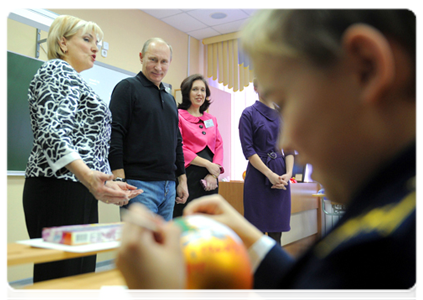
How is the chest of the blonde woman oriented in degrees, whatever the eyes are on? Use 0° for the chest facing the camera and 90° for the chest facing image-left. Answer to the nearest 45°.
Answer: approximately 270°

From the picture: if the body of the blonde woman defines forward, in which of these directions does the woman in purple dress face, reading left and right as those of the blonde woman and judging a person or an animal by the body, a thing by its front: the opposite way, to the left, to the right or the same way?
to the right

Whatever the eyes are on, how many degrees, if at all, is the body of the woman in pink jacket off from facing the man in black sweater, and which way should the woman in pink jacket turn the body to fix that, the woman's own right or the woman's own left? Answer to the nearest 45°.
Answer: approximately 45° to the woman's own right

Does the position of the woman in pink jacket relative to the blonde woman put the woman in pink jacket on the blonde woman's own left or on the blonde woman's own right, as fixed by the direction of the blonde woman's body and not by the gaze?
on the blonde woman's own left

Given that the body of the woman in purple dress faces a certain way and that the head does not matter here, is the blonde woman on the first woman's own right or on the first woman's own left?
on the first woman's own right

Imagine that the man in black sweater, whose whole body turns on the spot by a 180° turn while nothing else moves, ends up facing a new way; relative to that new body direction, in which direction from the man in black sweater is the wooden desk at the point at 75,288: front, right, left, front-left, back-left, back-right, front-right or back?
back-left

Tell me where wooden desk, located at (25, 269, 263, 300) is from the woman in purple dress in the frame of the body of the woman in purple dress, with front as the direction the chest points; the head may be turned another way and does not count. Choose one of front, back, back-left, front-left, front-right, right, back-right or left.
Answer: front-right

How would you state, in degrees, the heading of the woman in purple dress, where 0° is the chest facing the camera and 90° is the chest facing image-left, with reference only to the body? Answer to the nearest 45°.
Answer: approximately 315°
